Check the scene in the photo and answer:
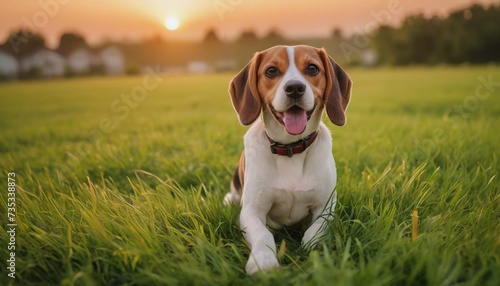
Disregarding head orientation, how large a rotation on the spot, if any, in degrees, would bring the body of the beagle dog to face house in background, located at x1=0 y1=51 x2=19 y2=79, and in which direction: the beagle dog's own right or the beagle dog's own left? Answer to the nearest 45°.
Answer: approximately 135° to the beagle dog's own right

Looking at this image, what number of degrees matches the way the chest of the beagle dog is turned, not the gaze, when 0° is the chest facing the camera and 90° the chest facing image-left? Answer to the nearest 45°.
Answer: approximately 0°
